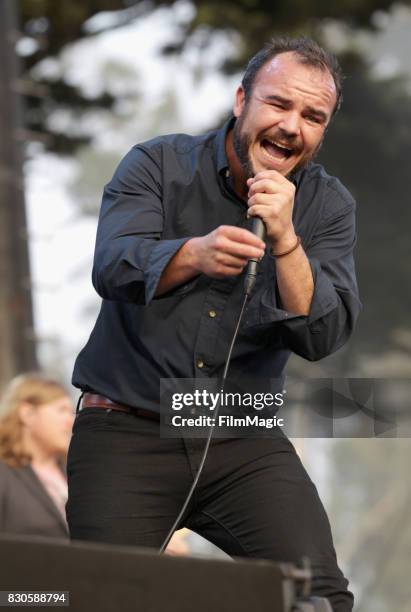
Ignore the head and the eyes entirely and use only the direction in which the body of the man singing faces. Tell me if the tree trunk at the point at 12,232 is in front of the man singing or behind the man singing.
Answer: behind

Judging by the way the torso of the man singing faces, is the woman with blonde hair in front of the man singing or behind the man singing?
behind

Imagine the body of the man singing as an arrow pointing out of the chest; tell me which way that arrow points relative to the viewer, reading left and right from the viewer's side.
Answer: facing the viewer and to the right of the viewer
